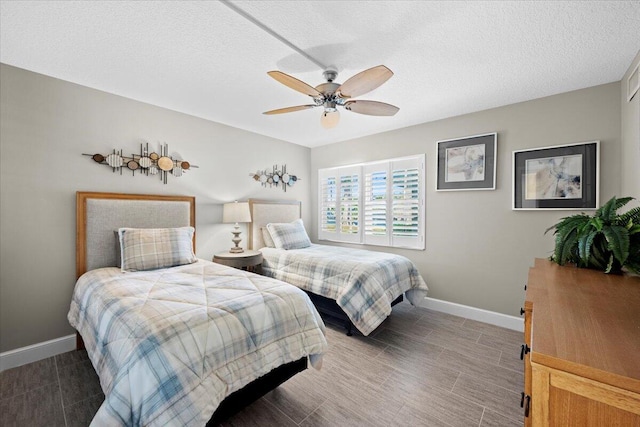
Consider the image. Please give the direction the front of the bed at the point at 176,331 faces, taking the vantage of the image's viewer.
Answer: facing the viewer and to the right of the viewer

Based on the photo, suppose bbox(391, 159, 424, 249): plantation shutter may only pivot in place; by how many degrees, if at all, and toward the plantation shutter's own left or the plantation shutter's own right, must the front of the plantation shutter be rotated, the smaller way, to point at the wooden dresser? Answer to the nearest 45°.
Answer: approximately 45° to the plantation shutter's own left

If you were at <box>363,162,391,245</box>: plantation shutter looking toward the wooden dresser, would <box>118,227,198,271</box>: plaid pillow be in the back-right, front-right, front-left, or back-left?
front-right

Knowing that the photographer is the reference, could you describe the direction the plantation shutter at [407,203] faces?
facing the viewer and to the left of the viewer

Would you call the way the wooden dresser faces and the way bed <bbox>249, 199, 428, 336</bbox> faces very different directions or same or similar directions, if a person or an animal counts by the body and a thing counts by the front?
very different directions

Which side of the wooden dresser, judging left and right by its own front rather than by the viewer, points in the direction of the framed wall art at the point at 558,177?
right

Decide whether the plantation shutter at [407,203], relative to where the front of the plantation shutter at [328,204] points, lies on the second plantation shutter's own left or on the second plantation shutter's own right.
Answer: on the second plantation shutter's own left

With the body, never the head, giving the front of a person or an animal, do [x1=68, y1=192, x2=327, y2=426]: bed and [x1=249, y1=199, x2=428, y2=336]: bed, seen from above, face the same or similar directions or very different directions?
same or similar directions

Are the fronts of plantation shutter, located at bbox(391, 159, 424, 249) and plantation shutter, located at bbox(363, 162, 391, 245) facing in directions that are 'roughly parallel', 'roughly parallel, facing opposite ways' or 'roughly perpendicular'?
roughly parallel

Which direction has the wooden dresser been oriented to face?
to the viewer's left

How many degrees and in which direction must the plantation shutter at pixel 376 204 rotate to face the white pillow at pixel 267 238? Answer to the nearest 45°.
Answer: approximately 45° to its right

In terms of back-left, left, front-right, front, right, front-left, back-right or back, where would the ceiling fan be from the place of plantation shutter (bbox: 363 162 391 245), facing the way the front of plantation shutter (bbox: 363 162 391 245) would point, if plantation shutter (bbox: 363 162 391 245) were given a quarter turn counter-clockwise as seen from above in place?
front-right

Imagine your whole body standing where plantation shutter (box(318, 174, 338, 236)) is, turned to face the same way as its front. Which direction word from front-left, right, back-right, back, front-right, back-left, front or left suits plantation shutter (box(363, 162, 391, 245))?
left

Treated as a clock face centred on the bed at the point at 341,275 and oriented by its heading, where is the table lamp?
The table lamp is roughly at 5 o'clock from the bed.
